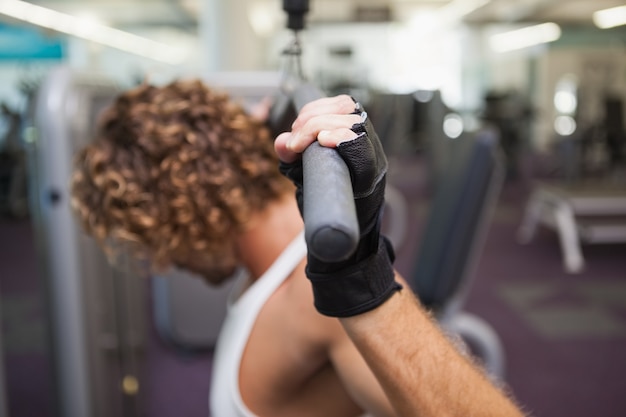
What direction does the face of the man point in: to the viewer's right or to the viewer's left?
to the viewer's left

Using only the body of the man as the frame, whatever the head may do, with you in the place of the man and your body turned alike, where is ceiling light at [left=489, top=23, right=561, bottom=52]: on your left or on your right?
on your right

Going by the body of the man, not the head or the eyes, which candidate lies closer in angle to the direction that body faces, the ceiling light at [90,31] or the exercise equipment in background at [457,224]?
the ceiling light

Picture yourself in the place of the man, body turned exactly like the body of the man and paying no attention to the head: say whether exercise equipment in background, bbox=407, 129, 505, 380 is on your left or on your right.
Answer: on your right

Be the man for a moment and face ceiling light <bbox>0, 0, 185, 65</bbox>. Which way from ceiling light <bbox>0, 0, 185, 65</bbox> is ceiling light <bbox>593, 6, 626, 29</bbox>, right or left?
right
